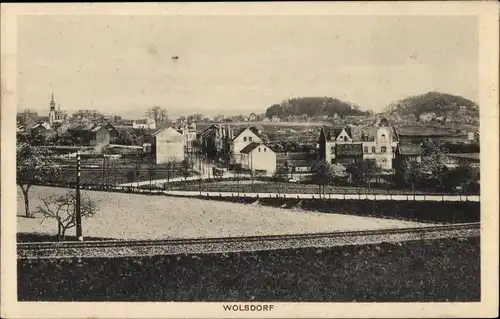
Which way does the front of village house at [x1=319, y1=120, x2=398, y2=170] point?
toward the camera

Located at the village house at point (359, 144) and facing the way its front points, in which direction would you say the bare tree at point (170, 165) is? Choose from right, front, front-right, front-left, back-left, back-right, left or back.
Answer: right

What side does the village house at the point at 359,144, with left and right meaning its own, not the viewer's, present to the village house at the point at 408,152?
left

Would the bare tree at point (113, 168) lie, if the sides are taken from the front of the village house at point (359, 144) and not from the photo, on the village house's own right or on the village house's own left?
on the village house's own right
